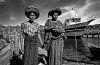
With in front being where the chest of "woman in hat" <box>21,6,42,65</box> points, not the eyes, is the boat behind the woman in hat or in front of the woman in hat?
behind

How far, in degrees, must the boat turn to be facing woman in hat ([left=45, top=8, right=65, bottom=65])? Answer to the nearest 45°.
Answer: approximately 90° to its right

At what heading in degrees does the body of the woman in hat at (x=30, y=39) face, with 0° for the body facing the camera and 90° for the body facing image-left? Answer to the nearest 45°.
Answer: approximately 0°

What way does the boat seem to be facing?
to the viewer's right

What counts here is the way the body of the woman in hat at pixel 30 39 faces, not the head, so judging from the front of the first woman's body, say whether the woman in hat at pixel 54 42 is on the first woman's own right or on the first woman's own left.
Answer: on the first woman's own left

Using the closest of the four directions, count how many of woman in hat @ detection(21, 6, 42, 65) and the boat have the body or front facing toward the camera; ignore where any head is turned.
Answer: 1

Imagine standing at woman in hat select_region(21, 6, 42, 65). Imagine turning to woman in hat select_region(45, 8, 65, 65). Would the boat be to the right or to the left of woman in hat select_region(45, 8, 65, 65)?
left

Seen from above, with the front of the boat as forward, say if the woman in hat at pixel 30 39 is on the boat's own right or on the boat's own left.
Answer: on the boat's own right
